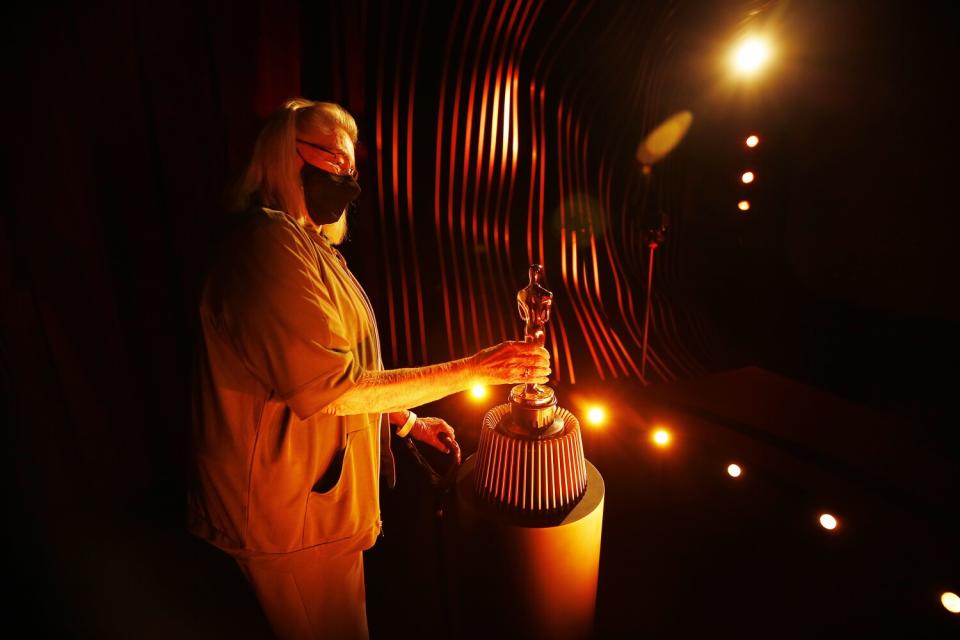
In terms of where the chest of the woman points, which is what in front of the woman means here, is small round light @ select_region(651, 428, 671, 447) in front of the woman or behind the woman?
in front

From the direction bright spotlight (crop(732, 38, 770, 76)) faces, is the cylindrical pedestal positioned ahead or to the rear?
ahead

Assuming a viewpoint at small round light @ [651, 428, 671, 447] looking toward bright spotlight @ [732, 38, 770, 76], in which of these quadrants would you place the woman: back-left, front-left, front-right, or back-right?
back-left

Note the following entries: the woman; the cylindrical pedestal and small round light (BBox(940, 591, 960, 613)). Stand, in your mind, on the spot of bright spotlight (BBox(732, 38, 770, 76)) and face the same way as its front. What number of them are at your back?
0

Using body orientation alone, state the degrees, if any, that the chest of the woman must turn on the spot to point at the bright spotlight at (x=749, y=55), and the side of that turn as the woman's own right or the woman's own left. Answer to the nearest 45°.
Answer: approximately 45° to the woman's own left

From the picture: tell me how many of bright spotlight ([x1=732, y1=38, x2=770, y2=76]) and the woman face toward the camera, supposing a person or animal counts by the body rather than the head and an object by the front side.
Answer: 1

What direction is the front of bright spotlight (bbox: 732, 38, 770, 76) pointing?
toward the camera

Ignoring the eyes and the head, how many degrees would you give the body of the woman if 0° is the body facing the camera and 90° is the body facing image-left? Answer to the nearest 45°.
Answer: approximately 270°

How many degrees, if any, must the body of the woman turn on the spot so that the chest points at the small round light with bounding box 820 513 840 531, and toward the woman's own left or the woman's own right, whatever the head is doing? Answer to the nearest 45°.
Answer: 0° — they already face it

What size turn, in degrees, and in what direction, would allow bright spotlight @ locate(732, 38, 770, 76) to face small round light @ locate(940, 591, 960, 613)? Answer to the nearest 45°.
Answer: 0° — it already faces it

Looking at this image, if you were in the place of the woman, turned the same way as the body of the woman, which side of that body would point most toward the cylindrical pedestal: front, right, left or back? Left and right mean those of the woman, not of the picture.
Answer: front
